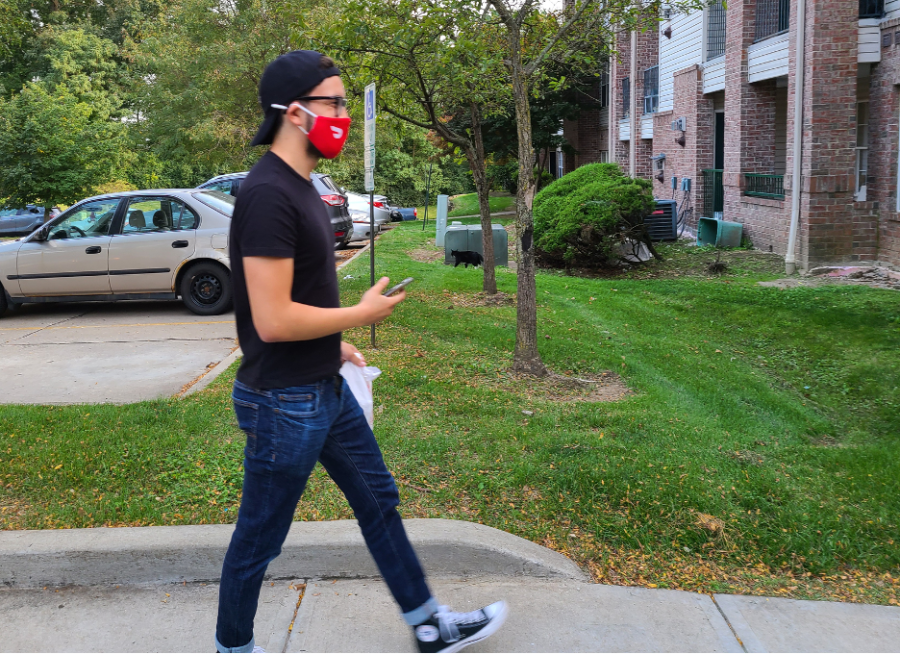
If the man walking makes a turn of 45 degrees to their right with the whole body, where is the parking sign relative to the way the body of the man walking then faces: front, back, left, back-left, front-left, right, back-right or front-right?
back-left

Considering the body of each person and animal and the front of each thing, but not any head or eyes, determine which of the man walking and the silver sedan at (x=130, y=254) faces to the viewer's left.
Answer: the silver sedan

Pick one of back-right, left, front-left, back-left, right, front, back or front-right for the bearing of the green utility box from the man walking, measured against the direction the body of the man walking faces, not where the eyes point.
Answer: left

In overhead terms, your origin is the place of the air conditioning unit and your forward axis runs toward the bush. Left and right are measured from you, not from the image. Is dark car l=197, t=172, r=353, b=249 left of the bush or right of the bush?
right

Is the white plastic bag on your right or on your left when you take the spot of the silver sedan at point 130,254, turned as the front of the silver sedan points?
on your left

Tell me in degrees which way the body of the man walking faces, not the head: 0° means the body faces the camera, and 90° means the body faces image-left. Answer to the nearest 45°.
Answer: approximately 270°

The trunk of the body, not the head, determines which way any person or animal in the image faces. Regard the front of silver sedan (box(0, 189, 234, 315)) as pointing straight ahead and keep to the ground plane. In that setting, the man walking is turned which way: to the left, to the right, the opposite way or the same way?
the opposite way

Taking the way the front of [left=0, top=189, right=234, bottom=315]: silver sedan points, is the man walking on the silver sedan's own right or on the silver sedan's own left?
on the silver sedan's own left

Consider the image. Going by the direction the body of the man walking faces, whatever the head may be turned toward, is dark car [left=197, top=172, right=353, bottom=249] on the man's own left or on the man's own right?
on the man's own left

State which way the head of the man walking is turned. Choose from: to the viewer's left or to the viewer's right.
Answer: to the viewer's right

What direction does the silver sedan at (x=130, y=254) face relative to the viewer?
to the viewer's left

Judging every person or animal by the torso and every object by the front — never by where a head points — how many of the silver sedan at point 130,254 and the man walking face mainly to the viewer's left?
1

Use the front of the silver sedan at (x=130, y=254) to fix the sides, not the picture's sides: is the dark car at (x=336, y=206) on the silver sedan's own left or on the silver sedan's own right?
on the silver sedan's own right
